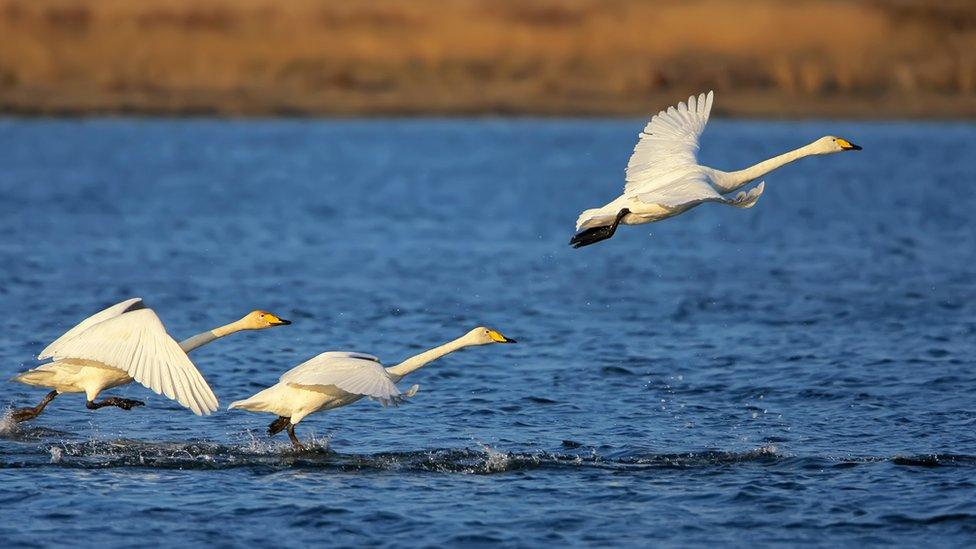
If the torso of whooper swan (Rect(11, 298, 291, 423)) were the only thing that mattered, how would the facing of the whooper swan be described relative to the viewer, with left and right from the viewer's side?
facing to the right of the viewer

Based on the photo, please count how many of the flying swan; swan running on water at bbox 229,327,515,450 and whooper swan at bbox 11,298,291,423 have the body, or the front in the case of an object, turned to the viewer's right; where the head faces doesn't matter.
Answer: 3

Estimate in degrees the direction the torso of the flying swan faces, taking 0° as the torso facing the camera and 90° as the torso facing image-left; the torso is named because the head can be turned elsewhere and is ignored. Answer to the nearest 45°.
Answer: approximately 270°

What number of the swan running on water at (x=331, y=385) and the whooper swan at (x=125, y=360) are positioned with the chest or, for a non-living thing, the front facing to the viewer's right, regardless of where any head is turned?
2

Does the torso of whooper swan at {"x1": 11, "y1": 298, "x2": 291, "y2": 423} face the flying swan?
yes

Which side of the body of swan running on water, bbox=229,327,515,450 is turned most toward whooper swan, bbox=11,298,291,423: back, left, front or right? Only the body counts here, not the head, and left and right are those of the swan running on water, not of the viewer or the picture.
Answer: back

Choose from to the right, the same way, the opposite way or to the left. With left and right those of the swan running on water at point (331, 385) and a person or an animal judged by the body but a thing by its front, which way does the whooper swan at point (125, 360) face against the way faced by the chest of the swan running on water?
the same way

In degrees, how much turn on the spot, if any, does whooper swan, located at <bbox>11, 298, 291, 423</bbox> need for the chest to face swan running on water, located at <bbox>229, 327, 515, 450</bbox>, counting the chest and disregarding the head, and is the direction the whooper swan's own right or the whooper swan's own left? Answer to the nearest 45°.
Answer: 0° — it already faces it

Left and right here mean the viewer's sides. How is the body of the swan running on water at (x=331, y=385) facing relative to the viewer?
facing to the right of the viewer

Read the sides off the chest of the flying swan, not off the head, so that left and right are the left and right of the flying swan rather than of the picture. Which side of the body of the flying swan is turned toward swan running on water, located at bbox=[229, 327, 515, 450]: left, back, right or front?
back

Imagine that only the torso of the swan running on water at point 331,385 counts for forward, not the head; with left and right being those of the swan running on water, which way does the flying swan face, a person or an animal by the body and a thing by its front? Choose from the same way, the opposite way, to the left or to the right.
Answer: the same way

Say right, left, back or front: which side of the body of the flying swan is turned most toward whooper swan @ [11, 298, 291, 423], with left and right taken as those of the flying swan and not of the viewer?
back
